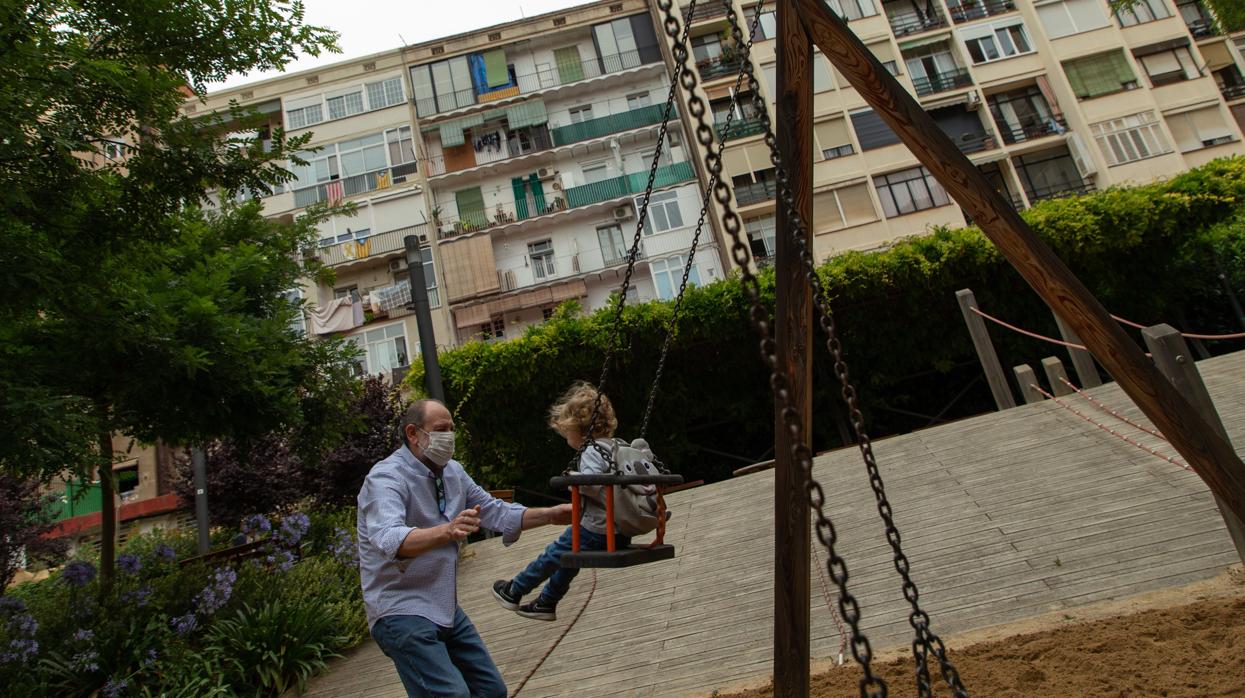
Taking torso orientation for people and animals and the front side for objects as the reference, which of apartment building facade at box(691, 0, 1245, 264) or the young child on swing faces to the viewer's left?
the young child on swing

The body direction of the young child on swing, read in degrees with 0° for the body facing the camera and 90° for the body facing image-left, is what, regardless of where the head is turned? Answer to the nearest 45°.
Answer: approximately 90°

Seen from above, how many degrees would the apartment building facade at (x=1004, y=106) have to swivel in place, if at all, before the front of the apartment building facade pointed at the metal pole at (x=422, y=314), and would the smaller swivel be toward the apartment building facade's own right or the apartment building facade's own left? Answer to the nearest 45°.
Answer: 0° — it already faces it

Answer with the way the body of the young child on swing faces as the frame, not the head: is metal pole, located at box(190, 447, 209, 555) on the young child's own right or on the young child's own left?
on the young child's own right

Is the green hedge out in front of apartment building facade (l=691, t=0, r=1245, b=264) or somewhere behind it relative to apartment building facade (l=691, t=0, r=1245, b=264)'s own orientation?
in front

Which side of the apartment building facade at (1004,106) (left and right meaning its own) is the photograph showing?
front

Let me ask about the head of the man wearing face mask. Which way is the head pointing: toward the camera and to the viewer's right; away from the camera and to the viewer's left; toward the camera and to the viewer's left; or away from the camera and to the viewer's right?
toward the camera and to the viewer's right

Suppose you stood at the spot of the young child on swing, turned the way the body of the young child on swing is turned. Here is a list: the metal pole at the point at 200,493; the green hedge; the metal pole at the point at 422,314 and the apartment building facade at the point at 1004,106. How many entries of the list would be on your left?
0

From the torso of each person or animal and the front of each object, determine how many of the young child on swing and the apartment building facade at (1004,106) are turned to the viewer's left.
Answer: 1

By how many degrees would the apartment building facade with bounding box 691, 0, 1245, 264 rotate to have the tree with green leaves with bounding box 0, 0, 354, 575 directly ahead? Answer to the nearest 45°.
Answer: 0° — it already faces it

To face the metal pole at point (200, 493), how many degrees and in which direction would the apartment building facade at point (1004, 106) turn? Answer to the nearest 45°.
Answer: approximately 45° to its right

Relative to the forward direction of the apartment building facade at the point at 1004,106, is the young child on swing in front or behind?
in front

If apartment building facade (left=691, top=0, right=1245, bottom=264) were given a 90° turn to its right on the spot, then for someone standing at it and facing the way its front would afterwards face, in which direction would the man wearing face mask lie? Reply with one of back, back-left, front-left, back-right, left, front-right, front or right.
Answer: left
